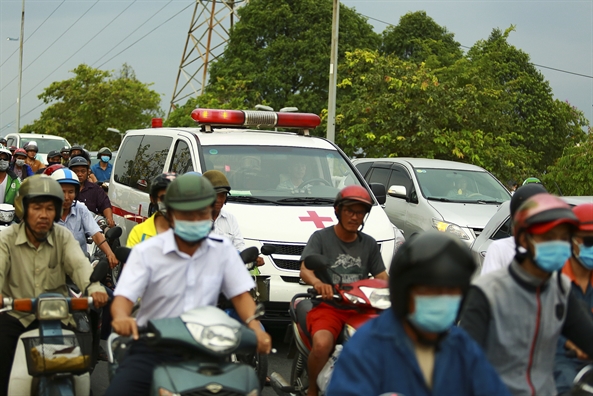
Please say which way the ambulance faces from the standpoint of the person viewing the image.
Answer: facing the viewer and to the right of the viewer

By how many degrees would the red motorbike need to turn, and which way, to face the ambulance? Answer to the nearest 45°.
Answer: approximately 135° to its left

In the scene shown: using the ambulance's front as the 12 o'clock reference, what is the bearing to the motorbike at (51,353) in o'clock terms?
The motorbike is roughly at 2 o'clock from the ambulance.

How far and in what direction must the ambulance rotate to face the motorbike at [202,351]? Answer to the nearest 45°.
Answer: approximately 45° to its right

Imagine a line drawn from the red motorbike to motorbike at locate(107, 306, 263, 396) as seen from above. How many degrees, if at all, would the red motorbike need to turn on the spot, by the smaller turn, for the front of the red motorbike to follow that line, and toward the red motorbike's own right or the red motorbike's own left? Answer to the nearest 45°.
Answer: approximately 45° to the red motorbike's own right

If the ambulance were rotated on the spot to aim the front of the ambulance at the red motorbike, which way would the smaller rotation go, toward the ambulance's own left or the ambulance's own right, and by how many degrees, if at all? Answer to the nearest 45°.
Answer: approximately 45° to the ambulance's own right

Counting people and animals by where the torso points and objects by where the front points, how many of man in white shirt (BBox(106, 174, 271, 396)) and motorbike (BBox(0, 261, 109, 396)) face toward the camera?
2

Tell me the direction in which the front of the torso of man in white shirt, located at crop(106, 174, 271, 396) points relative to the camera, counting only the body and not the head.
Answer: toward the camera

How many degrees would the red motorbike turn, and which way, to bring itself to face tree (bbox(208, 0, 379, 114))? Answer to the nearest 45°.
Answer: approximately 135° to its left

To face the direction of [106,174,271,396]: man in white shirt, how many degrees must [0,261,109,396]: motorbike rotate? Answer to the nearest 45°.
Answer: approximately 45° to its left

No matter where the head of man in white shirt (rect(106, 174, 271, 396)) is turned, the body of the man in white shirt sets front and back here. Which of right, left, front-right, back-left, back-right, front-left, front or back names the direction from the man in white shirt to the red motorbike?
back-left

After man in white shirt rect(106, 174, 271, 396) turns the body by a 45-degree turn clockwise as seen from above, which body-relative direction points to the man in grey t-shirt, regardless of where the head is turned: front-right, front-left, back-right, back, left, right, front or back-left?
back

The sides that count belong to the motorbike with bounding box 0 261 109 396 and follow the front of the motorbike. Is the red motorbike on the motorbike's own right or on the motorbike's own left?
on the motorbike's own left

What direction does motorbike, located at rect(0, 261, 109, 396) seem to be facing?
toward the camera
